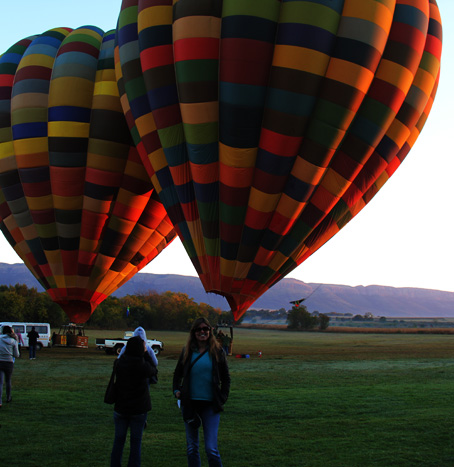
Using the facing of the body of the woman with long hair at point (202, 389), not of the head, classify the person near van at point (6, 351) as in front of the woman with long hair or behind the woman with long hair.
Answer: behind

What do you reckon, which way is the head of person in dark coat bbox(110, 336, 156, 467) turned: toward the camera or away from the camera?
away from the camera

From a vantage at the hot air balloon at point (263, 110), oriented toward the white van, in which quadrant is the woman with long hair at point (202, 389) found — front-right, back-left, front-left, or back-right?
back-left

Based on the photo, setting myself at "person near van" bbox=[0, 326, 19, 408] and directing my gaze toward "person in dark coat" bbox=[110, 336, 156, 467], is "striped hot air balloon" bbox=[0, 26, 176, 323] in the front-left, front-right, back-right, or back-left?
back-left

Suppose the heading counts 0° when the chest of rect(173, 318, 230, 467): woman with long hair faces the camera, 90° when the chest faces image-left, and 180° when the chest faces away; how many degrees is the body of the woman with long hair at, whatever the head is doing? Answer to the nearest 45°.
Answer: approximately 0°

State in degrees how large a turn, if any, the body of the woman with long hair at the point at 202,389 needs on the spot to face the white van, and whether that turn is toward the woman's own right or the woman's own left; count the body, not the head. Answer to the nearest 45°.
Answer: approximately 180°

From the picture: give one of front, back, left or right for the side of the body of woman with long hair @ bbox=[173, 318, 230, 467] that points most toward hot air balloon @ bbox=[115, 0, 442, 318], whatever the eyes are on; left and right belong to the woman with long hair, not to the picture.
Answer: back

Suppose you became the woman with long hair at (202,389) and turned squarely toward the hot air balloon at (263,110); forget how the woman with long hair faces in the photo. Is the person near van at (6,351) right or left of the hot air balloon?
left

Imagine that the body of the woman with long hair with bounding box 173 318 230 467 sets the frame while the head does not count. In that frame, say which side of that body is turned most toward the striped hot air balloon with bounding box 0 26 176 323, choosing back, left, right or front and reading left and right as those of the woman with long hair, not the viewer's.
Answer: back
